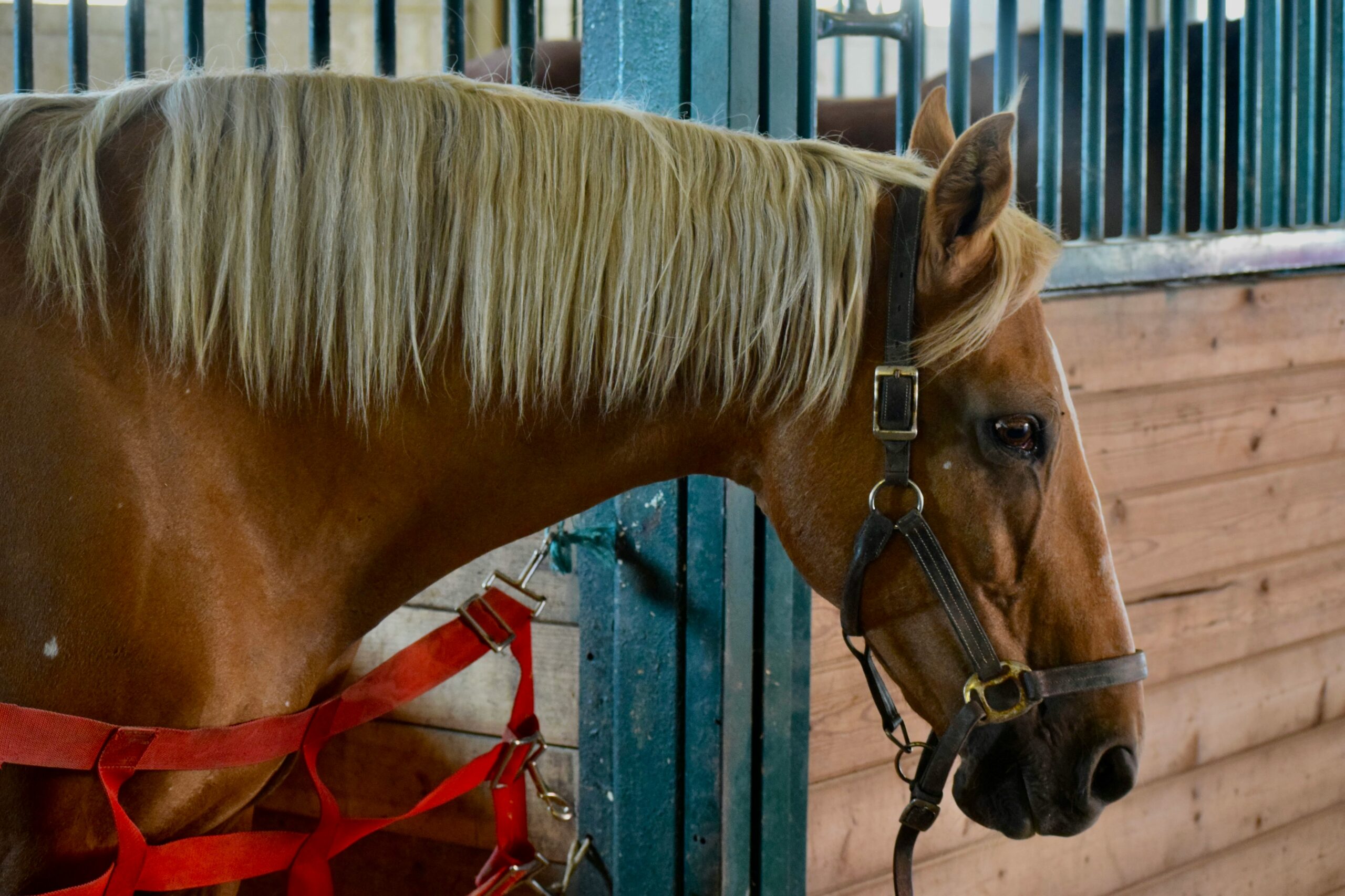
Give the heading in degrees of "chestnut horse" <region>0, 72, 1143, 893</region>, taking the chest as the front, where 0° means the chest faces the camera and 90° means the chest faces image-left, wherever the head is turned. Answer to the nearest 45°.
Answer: approximately 270°
